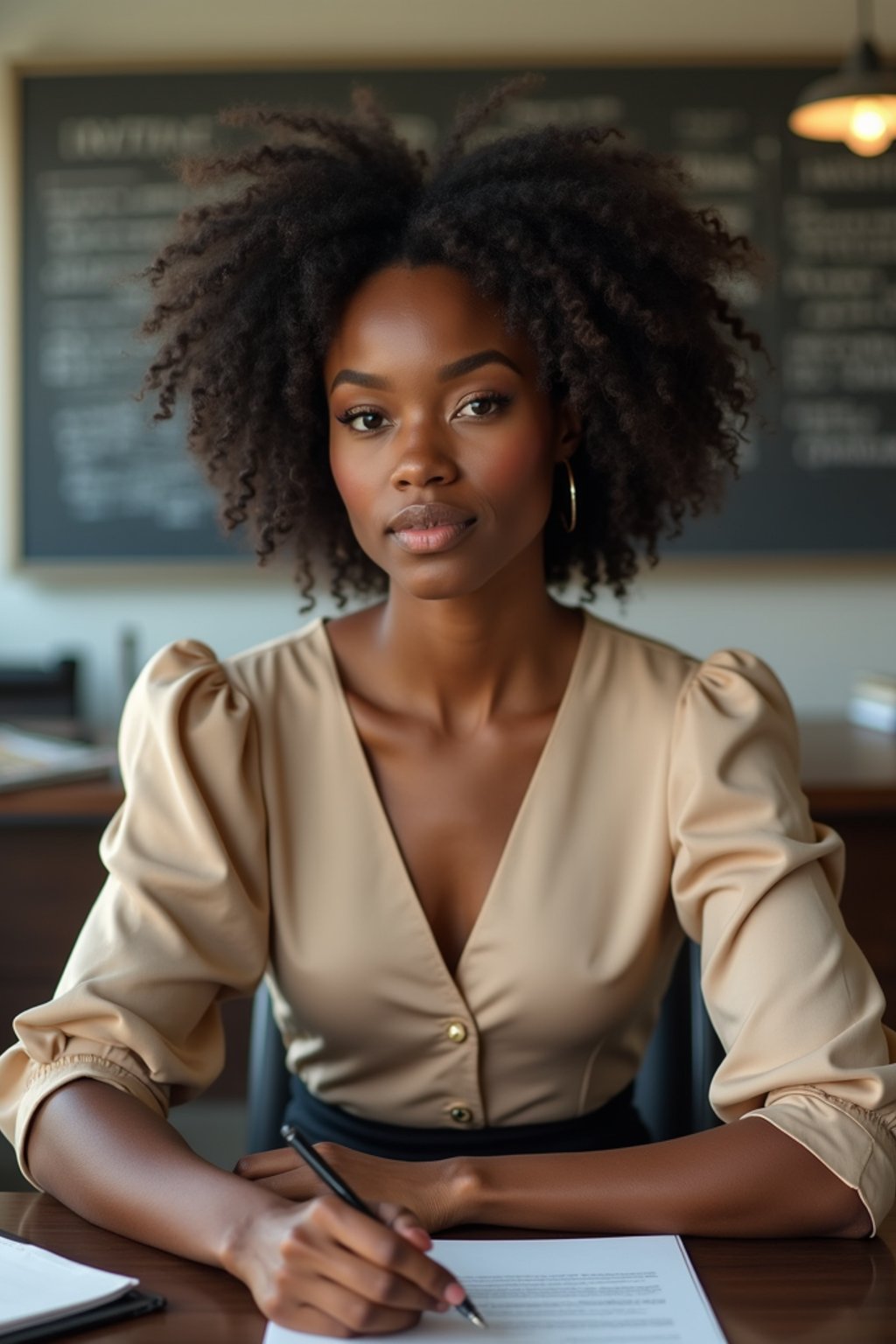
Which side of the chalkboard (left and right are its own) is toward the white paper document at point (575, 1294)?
front

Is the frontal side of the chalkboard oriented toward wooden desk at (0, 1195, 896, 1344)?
yes

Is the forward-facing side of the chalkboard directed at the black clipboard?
yes

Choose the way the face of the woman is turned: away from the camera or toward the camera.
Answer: toward the camera

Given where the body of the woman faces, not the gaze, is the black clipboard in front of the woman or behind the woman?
in front

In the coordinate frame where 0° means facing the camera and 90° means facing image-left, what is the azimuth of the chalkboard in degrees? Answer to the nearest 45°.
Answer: approximately 0°

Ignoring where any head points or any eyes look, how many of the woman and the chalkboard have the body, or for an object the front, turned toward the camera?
2

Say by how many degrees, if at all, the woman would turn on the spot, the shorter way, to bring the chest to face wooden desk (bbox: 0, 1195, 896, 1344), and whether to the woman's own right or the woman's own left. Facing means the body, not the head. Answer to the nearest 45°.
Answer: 0° — they already face it

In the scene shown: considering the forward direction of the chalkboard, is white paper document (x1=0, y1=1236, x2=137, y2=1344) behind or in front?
in front

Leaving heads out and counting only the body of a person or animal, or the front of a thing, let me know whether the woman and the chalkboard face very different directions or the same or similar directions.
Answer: same or similar directions

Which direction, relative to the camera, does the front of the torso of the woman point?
toward the camera

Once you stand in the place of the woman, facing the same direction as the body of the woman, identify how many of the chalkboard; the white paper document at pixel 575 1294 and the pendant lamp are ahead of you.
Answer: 1

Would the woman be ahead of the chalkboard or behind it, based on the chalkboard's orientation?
ahead

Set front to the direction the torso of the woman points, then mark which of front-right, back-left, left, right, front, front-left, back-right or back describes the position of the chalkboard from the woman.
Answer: back

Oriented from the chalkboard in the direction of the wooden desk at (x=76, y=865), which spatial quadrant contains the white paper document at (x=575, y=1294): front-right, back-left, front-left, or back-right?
front-left

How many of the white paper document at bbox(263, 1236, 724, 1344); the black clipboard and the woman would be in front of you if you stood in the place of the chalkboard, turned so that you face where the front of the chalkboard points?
3
